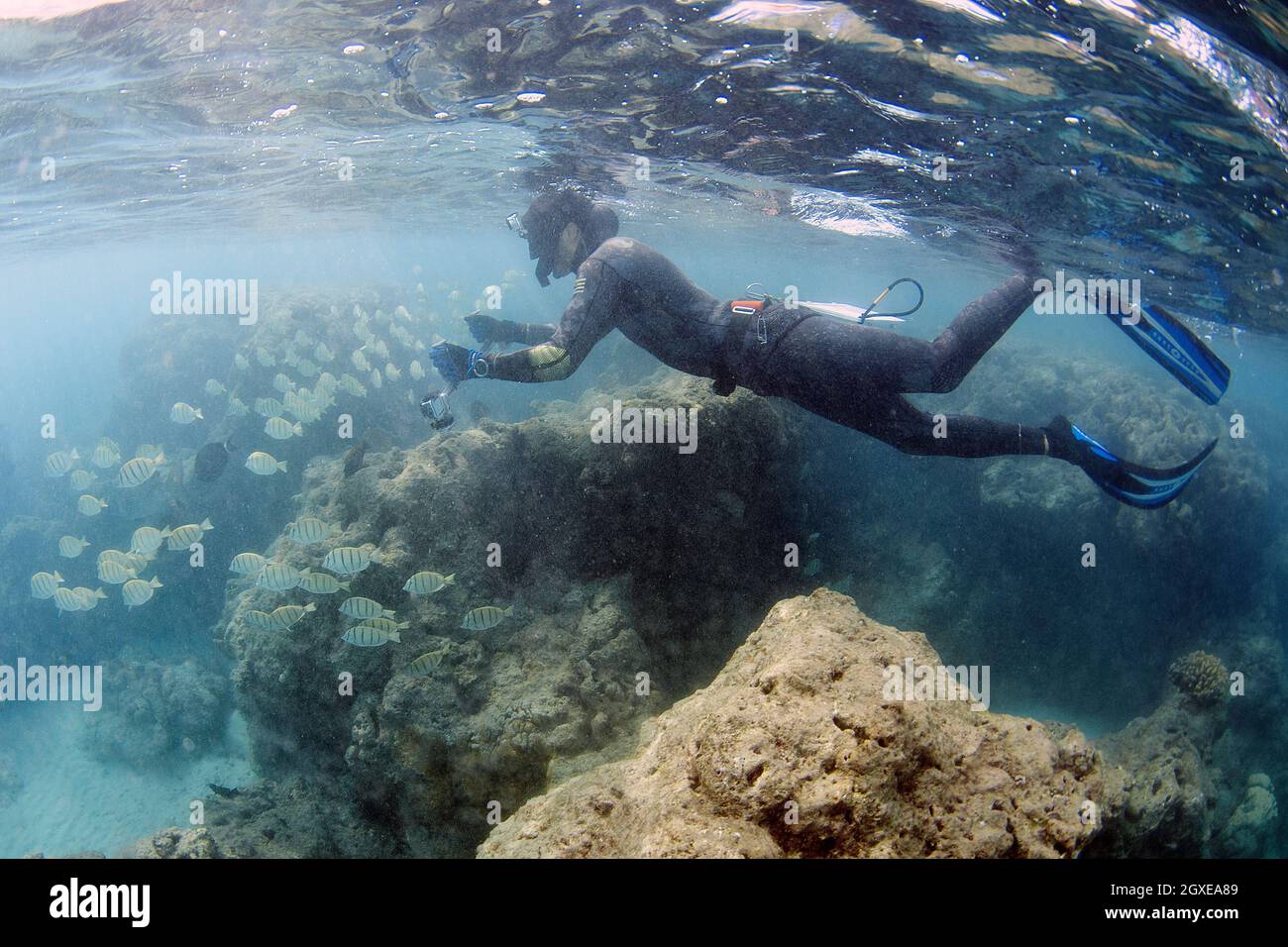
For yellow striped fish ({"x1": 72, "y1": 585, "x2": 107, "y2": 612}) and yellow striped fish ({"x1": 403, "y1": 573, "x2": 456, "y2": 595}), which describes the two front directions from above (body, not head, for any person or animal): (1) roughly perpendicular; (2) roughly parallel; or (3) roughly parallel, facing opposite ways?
roughly parallel

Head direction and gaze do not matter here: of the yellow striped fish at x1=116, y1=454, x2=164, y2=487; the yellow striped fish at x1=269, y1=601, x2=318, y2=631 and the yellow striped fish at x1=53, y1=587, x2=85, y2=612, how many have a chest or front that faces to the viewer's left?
3

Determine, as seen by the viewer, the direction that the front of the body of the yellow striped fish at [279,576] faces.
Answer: to the viewer's left

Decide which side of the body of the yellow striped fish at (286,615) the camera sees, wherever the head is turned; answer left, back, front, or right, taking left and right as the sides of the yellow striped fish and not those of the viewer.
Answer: left

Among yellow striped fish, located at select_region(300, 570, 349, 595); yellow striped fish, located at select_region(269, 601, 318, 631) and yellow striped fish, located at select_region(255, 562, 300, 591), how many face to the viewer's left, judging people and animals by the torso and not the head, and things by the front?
3

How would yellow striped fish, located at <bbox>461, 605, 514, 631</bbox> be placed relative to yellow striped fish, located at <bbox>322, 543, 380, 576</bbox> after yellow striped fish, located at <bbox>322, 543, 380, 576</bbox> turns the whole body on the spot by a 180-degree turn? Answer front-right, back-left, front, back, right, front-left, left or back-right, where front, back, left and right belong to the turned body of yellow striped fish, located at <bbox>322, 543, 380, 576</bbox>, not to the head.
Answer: front-right

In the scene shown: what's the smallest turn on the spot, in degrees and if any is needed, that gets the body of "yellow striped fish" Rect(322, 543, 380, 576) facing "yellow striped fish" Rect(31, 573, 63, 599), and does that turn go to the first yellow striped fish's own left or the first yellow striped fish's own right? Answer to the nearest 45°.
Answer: approximately 45° to the first yellow striped fish's own right

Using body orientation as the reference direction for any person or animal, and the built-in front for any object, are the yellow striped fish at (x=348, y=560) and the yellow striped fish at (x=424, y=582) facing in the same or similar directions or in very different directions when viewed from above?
same or similar directions

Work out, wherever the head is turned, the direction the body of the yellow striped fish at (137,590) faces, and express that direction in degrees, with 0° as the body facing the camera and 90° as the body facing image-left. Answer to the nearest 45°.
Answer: approximately 90°

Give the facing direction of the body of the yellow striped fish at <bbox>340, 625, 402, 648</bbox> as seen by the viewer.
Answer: to the viewer's left

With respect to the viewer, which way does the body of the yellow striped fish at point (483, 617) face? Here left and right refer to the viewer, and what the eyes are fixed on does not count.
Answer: facing to the left of the viewer

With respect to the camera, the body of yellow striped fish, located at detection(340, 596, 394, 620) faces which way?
to the viewer's left

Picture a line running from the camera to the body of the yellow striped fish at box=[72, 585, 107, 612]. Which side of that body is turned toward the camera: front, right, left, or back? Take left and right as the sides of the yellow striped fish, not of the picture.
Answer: left
